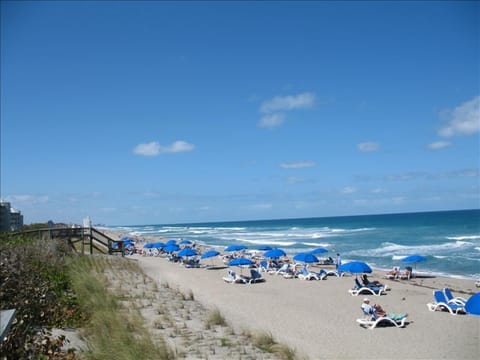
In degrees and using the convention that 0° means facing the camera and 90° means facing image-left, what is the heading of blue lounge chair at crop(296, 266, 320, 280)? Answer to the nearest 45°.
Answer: approximately 270°

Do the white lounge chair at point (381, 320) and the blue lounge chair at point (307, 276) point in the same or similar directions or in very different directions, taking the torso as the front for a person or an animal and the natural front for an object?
same or similar directions

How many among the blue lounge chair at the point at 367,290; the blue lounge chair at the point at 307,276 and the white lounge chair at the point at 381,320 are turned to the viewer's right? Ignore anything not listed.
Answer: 3

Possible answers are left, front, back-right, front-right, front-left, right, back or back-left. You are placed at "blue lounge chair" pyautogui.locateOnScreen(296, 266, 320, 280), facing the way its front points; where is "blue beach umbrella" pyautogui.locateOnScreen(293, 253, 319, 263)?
left

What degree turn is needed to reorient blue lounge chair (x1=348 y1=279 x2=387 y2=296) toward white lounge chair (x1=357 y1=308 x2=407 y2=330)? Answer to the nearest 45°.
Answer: approximately 90° to its right

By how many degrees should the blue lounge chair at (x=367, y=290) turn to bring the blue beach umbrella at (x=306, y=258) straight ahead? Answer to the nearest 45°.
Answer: approximately 135° to its left

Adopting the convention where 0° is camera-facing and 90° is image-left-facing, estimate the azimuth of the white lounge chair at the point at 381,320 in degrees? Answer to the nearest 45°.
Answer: approximately 270°

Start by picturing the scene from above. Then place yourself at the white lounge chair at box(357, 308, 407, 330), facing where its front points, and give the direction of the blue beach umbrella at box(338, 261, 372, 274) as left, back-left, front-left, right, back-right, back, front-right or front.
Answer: left

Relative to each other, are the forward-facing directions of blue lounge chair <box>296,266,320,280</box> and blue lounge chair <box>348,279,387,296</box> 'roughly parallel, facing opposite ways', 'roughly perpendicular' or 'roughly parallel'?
roughly parallel

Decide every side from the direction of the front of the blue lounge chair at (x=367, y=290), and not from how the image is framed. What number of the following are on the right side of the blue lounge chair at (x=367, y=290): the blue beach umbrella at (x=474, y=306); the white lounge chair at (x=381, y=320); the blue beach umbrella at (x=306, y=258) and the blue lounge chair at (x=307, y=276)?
2

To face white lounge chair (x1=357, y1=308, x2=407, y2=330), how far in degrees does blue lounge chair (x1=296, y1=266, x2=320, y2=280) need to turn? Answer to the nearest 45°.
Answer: approximately 90° to its right

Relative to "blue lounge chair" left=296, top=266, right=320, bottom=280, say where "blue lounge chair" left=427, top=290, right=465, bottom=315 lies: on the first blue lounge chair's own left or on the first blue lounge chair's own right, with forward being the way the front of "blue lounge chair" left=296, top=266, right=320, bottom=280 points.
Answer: on the first blue lounge chair's own right

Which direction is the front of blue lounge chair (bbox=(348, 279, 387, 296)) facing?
to the viewer's right

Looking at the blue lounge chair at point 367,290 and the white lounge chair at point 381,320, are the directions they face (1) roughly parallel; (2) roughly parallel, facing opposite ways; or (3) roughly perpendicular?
roughly parallel
